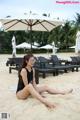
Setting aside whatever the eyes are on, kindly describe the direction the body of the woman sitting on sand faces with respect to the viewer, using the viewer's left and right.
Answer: facing the viewer and to the right of the viewer

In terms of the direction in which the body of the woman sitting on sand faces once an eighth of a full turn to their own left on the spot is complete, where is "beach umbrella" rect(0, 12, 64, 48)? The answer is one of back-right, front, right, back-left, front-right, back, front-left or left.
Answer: left
